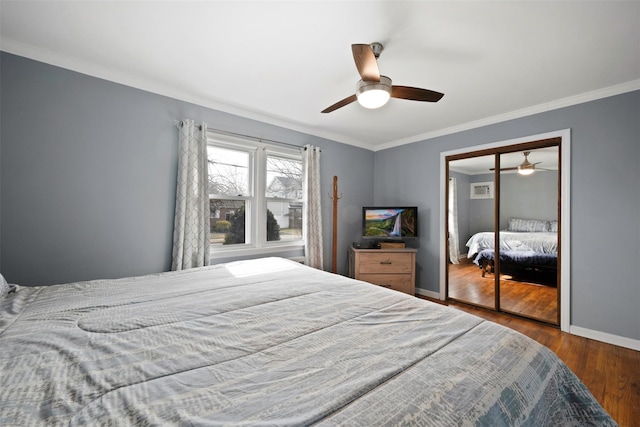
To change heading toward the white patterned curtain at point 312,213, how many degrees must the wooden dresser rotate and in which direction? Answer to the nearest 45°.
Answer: approximately 90° to its right

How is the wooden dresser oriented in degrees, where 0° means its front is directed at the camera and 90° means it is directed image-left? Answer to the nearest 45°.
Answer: approximately 0°

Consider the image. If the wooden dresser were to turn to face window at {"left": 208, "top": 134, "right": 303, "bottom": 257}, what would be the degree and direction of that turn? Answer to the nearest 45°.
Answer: approximately 45° to its right

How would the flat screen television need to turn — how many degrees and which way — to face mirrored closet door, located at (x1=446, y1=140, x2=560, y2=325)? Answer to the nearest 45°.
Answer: approximately 90° to its left

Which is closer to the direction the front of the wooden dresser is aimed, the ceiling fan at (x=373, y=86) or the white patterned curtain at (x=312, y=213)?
the ceiling fan

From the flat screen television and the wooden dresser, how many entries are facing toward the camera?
2

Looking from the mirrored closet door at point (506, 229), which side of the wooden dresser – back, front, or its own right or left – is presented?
left

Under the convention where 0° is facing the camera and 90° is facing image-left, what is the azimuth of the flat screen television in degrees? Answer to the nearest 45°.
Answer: approximately 0°

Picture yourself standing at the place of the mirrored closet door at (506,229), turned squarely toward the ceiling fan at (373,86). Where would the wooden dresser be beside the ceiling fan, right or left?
right

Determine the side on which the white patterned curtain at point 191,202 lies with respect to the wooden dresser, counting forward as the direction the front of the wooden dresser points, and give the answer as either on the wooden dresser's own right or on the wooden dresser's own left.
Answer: on the wooden dresser's own right
